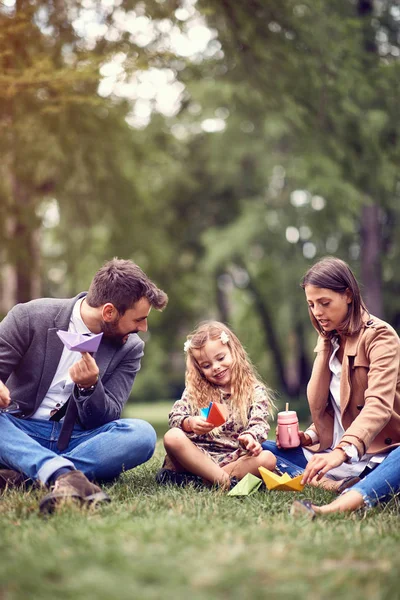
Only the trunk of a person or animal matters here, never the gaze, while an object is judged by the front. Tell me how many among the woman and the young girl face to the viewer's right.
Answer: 0

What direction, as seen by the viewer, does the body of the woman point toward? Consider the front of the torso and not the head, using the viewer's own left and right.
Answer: facing the viewer and to the left of the viewer

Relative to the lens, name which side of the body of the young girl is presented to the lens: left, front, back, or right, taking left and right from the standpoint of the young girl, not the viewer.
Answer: front

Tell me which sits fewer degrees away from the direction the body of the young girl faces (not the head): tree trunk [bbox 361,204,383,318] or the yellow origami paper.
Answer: the yellow origami paper

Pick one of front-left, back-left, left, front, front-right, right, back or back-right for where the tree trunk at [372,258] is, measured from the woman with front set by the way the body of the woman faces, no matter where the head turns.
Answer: back-right

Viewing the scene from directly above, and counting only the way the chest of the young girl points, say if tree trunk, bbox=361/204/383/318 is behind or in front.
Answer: behind

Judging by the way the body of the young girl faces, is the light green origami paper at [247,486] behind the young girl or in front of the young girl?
in front

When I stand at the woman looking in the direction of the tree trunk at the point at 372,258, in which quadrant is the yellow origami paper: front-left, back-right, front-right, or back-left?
back-left

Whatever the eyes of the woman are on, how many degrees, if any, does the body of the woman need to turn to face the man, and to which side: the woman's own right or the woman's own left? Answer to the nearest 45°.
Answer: approximately 45° to the woman's own right

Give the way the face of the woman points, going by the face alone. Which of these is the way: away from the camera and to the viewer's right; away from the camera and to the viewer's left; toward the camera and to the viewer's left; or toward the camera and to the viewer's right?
toward the camera and to the viewer's left
